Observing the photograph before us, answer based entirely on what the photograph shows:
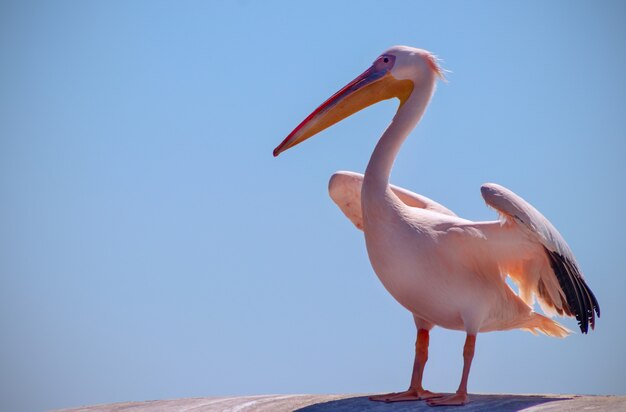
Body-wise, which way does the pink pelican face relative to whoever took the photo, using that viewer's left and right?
facing the viewer and to the left of the viewer
